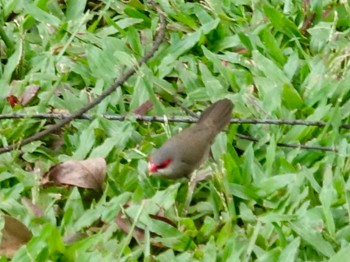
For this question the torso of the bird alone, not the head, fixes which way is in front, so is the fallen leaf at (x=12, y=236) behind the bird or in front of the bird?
in front

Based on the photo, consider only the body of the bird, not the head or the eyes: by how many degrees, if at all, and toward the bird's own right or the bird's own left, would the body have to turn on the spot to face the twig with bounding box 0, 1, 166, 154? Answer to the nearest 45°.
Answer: approximately 90° to the bird's own right

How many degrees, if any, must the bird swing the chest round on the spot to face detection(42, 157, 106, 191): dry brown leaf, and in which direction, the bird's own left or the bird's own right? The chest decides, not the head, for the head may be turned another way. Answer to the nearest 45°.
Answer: approximately 45° to the bird's own right

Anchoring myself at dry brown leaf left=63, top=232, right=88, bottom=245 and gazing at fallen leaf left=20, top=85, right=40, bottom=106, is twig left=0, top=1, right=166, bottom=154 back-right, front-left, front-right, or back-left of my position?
front-right

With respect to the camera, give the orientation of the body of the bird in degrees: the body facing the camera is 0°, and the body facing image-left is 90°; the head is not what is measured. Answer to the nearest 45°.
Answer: approximately 45°

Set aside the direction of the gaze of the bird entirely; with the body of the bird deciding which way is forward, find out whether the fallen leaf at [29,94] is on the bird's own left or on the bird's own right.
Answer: on the bird's own right

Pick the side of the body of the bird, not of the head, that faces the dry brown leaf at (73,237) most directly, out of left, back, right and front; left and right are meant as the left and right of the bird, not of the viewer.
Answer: front
